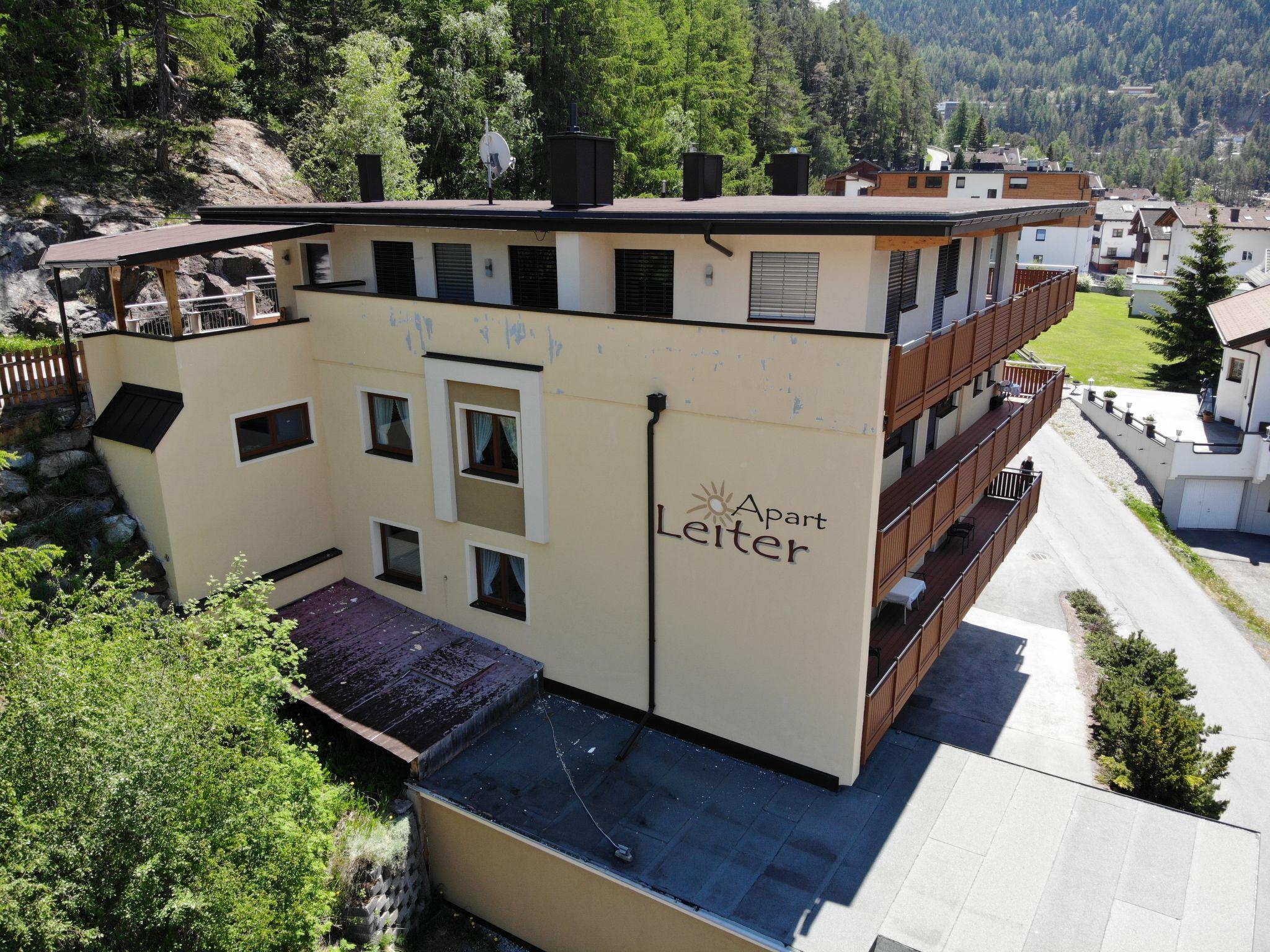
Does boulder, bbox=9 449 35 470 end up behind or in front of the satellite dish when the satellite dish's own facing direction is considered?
behind

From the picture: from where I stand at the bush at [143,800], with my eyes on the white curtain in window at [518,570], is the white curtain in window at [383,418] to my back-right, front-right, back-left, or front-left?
front-left

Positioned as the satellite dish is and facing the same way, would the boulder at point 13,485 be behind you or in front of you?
behind

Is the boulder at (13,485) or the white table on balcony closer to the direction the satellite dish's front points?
the white table on balcony
